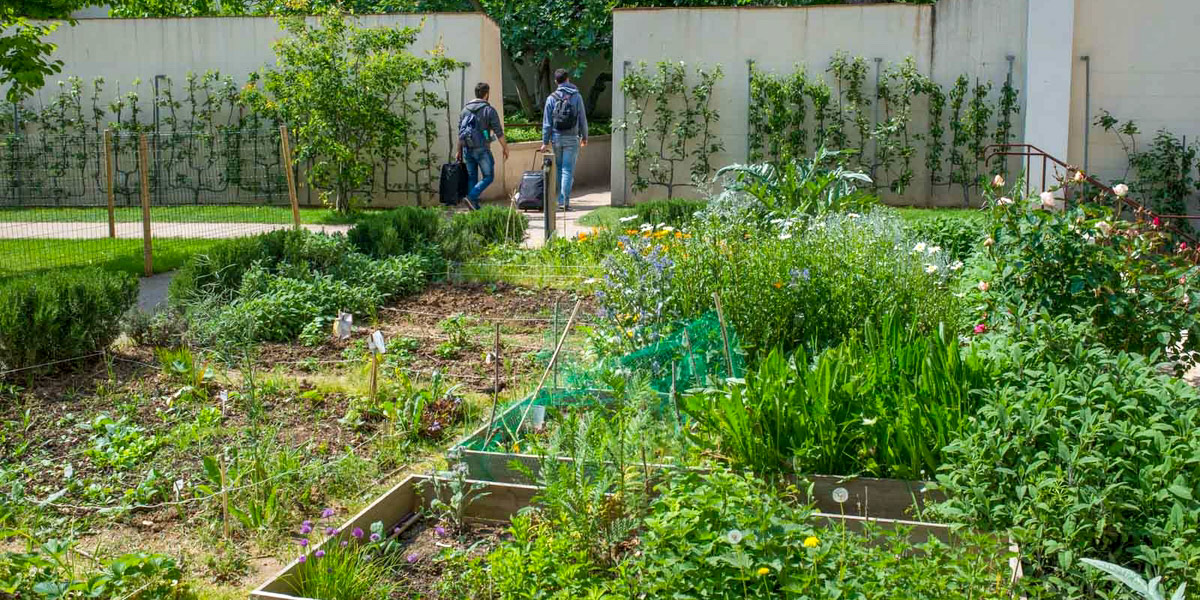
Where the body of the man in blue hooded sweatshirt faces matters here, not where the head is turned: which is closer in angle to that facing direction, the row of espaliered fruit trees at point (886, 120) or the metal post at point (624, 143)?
the metal post

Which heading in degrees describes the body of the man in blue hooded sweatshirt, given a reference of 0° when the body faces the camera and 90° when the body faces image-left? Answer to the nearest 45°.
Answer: approximately 180°

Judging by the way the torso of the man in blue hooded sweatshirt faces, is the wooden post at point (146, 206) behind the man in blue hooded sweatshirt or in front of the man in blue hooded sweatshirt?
behind

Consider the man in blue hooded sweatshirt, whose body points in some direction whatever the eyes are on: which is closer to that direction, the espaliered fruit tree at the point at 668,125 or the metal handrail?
the espaliered fruit tree

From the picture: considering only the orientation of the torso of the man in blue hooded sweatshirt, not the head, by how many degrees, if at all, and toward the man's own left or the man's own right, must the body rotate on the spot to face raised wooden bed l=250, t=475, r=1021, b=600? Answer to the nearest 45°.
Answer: approximately 180°

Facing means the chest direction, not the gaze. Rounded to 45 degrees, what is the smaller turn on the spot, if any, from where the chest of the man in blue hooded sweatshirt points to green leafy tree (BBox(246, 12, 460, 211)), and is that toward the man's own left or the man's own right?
approximately 90° to the man's own left

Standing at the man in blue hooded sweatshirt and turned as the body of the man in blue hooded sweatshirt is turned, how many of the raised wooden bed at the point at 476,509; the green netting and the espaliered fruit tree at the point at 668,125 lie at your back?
2

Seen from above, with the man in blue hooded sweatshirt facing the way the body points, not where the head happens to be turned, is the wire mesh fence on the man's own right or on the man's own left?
on the man's own left

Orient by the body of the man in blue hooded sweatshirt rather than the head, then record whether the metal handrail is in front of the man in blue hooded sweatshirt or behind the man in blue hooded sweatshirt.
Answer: behind

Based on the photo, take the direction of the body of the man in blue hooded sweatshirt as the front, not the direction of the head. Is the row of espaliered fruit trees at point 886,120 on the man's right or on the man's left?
on the man's right

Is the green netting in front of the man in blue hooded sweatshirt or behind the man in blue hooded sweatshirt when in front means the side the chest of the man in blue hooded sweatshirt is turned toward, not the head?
behind

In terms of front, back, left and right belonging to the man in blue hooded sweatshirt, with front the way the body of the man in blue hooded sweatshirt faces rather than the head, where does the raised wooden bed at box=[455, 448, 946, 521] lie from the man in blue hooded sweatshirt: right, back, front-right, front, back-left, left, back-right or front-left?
back
